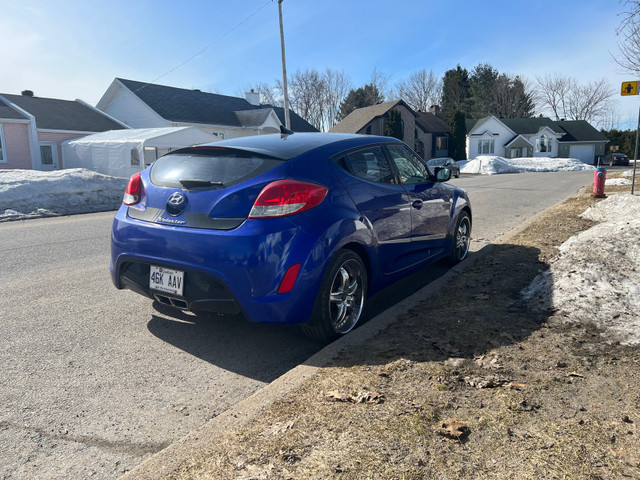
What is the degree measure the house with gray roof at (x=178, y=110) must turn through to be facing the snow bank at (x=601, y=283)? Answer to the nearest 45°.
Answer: approximately 45° to its right

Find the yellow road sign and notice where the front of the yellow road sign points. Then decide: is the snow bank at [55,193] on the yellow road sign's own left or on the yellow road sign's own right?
on the yellow road sign's own right

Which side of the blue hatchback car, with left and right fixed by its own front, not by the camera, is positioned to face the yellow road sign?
front

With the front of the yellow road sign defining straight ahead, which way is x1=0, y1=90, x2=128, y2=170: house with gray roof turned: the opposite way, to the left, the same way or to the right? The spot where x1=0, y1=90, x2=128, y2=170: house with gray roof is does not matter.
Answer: to the left

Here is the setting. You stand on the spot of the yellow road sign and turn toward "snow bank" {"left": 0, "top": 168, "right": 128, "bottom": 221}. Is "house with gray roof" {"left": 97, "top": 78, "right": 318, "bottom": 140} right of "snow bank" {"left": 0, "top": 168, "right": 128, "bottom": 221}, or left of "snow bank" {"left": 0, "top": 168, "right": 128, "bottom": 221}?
right

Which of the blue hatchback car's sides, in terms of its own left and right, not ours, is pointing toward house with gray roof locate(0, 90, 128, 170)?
left

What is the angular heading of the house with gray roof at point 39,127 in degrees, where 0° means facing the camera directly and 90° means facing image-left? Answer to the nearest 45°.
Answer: approximately 315°

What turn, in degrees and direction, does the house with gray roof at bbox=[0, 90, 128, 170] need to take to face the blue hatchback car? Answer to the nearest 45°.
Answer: approximately 45° to its right

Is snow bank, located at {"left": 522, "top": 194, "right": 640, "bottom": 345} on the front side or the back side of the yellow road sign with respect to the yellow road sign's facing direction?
on the front side

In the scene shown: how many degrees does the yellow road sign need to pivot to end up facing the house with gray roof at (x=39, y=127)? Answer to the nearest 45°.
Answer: approximately 90° to its right

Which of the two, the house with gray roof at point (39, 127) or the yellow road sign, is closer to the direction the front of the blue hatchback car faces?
the yellow road sign

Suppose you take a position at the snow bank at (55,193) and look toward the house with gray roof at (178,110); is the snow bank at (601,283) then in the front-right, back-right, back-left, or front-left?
back-right

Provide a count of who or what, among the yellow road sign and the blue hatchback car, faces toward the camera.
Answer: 1
